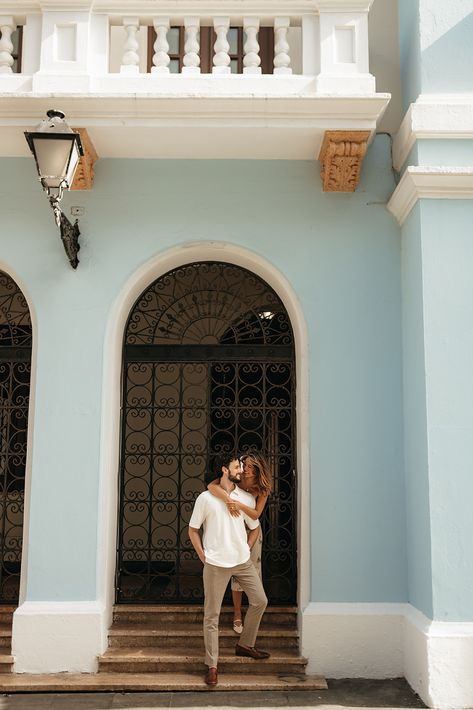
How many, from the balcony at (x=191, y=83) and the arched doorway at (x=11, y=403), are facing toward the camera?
2

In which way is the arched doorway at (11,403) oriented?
toward the camera

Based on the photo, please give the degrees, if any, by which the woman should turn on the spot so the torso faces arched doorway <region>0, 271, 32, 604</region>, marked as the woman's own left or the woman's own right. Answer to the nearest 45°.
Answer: approximately 45° to the woman's own right

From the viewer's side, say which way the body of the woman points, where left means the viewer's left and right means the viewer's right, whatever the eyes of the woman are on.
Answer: facing the viewer and to the left of the viewer

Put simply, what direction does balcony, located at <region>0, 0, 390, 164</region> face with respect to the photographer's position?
facing the viewer

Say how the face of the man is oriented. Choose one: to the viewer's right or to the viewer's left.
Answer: to the viewer's right
